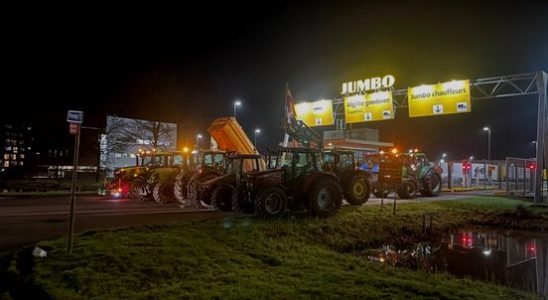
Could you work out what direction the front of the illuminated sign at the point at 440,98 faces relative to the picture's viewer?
facing the viewer and to the left of the viewer

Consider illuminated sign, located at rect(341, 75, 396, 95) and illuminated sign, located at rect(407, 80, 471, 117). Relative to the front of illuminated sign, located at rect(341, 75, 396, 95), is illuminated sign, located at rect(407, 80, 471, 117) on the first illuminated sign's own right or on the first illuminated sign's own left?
on the first illuminated sign's own left

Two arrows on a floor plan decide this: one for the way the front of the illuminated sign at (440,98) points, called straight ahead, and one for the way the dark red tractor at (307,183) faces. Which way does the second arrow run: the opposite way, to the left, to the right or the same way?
to the right

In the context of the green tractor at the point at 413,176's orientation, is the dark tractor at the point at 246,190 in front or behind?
in front

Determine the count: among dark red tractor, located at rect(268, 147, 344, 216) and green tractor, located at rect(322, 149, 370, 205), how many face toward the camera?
0

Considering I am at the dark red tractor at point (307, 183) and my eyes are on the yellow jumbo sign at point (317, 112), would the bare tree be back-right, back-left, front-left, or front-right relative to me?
front-left

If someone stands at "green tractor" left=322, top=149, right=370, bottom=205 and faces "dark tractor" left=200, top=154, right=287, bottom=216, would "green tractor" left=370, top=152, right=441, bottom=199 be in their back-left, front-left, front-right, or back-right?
back-right

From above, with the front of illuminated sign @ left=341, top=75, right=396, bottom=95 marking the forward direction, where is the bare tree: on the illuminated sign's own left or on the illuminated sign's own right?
on the illuminated sign's own right

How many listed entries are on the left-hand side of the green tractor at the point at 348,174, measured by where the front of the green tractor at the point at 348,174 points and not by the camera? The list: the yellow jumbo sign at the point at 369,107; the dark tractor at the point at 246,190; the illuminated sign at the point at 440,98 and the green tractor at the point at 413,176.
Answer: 1

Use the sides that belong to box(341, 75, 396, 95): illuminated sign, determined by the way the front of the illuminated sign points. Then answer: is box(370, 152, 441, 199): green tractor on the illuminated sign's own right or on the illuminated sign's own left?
on the illuminated sign's own left

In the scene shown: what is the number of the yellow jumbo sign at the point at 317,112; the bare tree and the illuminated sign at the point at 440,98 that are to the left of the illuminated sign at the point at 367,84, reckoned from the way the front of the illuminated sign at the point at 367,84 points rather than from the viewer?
1
